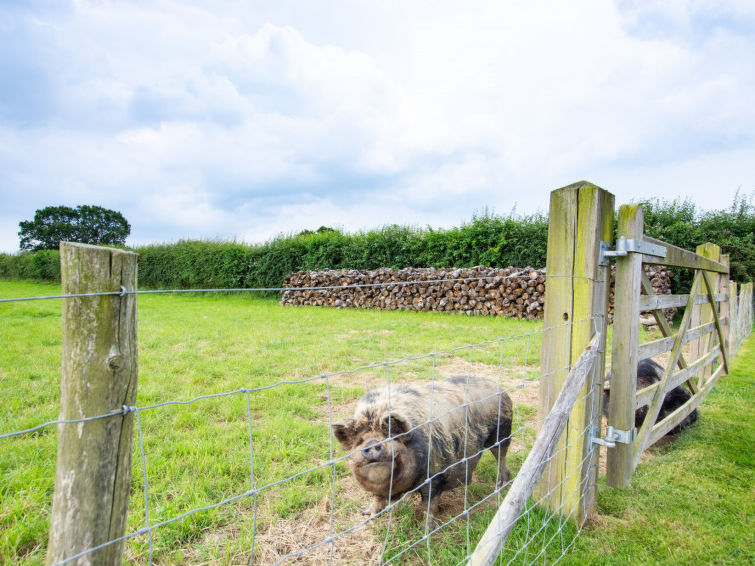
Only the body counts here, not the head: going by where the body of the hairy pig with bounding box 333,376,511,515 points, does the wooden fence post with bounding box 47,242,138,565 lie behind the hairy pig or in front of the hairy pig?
in front

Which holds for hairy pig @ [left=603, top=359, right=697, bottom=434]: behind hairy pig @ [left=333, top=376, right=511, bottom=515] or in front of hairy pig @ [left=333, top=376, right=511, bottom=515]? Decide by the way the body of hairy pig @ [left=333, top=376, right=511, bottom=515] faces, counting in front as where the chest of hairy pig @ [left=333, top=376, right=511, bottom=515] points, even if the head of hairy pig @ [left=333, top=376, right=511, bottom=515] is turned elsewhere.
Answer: behind

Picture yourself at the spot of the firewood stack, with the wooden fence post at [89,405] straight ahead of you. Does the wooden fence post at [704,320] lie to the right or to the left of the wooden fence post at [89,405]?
left

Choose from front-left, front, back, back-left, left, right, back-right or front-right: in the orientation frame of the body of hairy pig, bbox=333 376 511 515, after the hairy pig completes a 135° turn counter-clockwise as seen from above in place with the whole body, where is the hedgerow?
left

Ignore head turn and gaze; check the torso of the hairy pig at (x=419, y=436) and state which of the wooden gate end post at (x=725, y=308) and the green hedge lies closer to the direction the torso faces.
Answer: the green hedge

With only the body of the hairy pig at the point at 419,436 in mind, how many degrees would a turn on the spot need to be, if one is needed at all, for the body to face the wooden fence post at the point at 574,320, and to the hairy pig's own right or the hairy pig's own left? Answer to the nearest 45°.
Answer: approximately 135° to the hairy pig's own left

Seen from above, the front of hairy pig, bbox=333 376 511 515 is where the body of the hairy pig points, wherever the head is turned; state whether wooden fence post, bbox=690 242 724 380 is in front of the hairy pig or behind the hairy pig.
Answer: behind

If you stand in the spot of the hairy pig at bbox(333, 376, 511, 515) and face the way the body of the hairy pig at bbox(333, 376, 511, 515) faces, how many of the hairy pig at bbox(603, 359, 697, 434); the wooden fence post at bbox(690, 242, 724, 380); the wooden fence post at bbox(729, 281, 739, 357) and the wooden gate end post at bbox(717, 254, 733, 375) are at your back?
4

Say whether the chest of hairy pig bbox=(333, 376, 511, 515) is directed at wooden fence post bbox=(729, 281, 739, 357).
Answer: no

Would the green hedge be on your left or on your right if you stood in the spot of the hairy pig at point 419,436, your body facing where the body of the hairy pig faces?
on your right

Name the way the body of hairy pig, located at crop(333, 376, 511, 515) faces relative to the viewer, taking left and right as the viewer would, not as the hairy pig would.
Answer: facing the viewer and to the left of the viewer

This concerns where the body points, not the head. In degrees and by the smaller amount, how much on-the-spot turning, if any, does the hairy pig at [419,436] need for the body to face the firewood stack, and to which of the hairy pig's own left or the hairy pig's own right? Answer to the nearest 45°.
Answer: approximately 135° to the hairy pig's own right

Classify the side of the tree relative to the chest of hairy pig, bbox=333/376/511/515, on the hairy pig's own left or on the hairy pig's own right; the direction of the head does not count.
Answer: on the hairy pig's own right

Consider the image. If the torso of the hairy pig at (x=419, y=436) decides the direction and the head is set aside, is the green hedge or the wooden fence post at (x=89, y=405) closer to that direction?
the wooden fence post

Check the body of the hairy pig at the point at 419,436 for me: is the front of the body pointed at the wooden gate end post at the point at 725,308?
no
